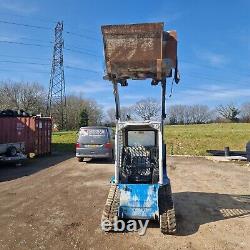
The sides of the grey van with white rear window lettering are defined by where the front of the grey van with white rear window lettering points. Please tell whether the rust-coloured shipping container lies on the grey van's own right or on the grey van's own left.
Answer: on the grey van's own left

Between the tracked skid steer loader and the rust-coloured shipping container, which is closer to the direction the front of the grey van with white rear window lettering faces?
the rust-coloured shipping container

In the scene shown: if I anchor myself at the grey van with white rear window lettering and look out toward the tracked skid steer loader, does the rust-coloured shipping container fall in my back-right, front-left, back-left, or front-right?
back-right

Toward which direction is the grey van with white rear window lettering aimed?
away from the camera

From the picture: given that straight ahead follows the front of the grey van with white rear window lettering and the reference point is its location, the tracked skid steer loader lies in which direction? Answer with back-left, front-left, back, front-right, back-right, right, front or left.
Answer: back

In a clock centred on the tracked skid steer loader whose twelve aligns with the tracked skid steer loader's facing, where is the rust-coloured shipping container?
The rust-coloured shipping container is roughly at 5 o'clock from the tracked skid steer loader.

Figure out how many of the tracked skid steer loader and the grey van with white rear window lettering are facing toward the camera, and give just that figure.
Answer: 1
